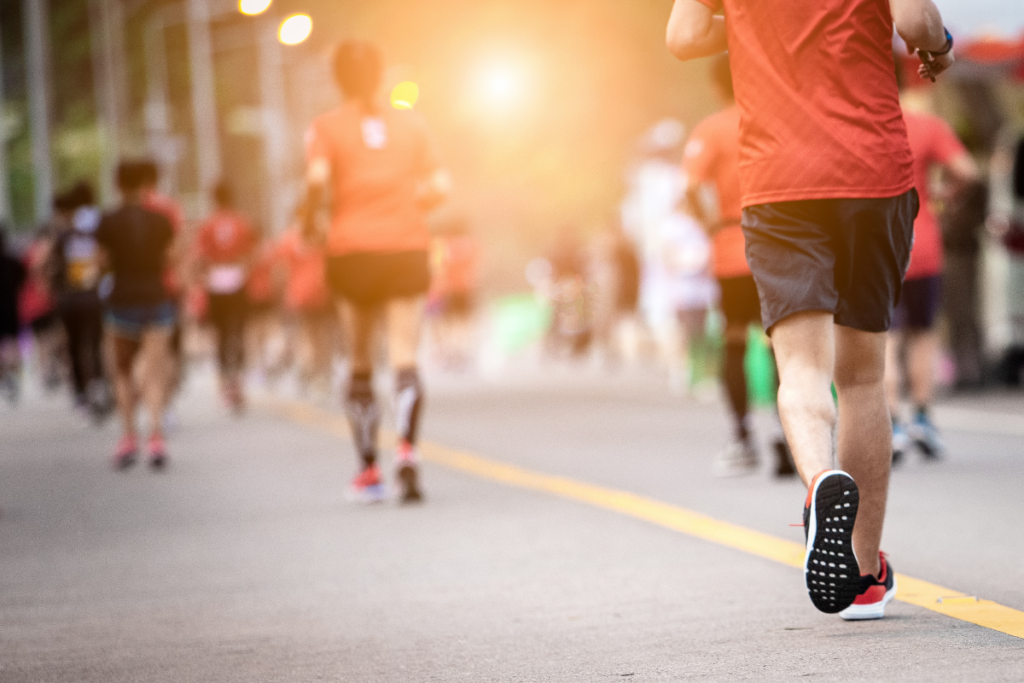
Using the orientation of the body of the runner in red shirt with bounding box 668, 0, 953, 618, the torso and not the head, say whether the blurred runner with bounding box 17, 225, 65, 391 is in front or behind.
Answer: in front

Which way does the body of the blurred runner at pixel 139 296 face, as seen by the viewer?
away from the camera

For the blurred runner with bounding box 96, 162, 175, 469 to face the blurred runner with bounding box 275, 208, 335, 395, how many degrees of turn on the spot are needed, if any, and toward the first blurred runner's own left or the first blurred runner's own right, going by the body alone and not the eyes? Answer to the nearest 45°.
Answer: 0° — they already face them

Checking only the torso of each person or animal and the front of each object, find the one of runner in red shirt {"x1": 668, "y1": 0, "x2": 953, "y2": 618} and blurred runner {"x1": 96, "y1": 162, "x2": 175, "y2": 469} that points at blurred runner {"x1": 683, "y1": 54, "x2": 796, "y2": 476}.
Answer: the runner in red shirt

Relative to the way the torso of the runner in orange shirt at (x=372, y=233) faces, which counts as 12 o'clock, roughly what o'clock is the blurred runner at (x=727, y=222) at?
The blurred runner is roughly at 3 o'clock from the runner in orange shirt.

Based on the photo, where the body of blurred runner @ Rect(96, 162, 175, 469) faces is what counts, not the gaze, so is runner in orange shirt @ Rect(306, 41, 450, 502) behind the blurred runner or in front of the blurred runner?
behind

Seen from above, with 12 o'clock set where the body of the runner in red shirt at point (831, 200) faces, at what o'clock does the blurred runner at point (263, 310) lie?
The blurred runner is roughly at 11 o'clock from the runner in red shirt.

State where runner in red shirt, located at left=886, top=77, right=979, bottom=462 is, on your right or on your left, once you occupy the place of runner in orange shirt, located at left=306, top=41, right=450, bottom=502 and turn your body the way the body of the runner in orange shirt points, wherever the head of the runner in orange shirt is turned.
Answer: on your right

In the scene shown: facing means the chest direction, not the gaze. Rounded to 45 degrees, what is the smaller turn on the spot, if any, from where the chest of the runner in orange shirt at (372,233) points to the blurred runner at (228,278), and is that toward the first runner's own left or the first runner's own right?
0° — they already face them

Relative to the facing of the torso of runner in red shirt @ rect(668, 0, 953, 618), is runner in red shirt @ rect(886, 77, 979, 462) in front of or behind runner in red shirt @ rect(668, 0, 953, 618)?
in front

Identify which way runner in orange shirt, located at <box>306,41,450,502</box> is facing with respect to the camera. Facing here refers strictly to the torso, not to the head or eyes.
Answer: away from the camera

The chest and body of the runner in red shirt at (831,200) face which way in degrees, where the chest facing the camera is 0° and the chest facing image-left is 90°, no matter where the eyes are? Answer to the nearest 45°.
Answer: approximately 180°
